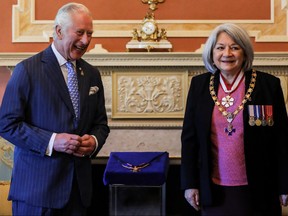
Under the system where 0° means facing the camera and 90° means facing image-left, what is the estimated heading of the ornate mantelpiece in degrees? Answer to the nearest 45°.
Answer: approximately 0°

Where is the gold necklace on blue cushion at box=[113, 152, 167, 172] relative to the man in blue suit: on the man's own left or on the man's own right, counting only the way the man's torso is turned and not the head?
on the man's own left
